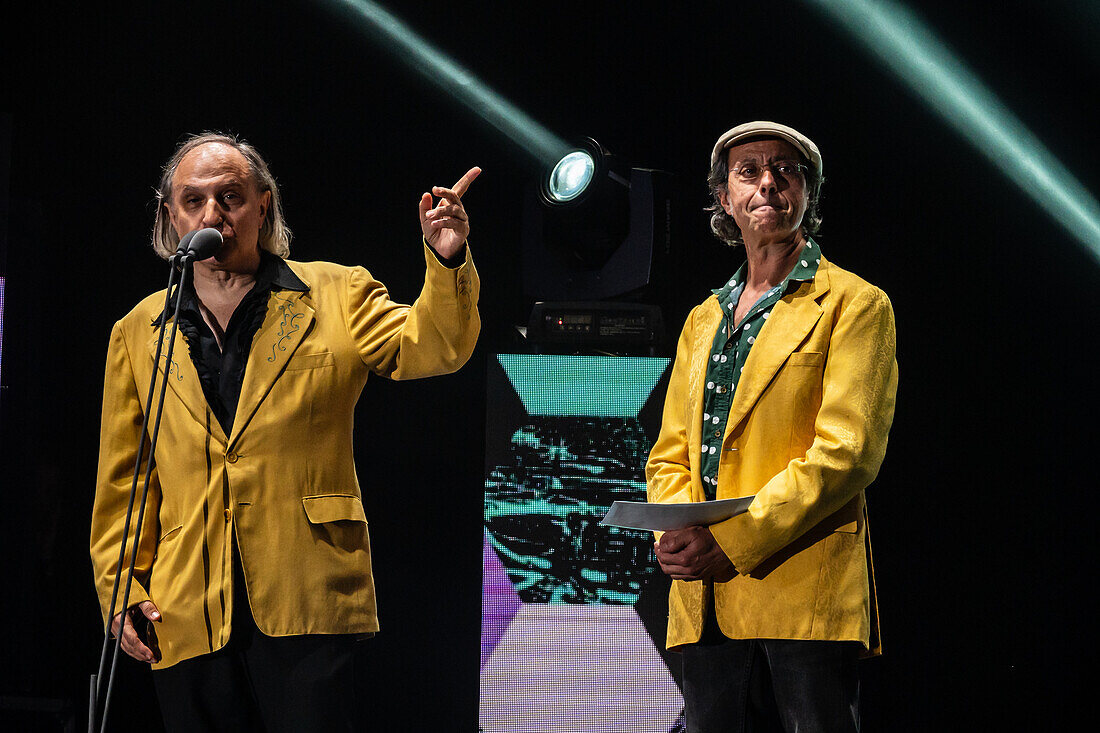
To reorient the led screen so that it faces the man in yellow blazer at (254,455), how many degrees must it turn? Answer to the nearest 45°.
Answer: approximately 45° to its right

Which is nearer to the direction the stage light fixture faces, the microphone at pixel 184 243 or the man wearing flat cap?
the microphone

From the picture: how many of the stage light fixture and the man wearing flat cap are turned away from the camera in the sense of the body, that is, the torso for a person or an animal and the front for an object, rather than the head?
0

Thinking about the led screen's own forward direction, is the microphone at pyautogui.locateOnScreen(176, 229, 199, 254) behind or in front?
in front

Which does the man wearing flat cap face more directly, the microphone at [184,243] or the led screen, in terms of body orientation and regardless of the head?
the microphone
